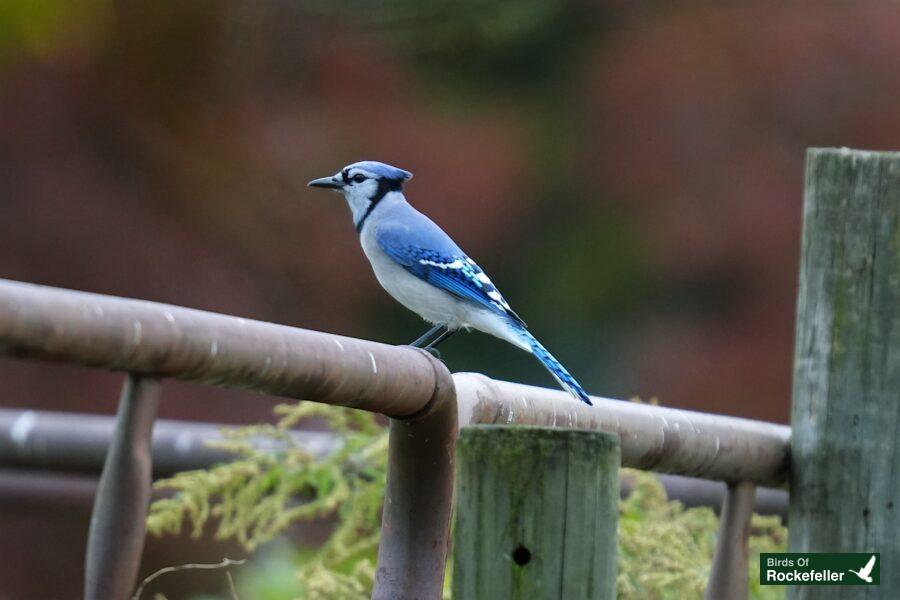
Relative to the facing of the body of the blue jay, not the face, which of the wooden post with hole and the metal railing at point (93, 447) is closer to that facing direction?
the metal railing

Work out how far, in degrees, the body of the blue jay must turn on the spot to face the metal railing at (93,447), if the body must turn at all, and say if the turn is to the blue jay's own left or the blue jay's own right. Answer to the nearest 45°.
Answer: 0° — it already faces it

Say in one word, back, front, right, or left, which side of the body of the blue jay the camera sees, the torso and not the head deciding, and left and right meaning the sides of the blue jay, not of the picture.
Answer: left

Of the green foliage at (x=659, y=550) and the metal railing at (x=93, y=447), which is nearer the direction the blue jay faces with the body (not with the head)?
the metal railing

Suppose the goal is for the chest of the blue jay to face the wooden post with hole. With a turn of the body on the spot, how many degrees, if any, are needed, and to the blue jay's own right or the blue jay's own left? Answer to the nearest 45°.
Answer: approximately 90° to the blue jay's own left
